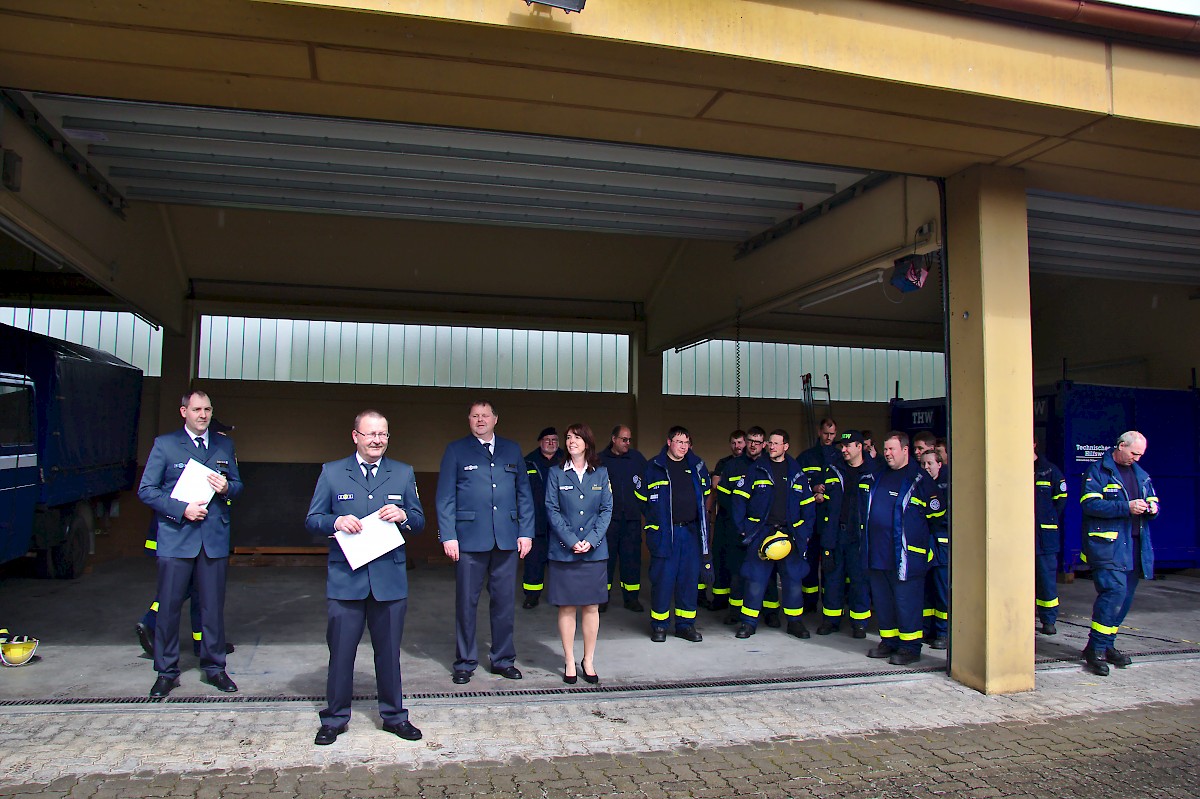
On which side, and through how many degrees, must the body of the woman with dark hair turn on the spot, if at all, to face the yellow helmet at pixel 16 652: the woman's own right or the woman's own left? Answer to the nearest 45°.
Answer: approximately 90° to the woman's own right

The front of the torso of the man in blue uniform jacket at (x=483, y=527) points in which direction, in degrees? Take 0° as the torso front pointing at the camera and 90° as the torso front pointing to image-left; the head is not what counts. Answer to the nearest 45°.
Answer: approximately 0°

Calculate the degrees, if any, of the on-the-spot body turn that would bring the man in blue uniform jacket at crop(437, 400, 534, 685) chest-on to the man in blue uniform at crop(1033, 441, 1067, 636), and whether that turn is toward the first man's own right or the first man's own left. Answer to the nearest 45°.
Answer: approximately 90° to the first man's own left

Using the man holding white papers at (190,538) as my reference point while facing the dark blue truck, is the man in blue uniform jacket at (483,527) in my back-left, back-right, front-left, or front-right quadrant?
back-right

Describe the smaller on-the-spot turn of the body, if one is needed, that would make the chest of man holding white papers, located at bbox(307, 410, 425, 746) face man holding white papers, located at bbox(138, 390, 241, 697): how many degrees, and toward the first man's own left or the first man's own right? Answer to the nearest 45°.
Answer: approximately 135° to the first man's own right

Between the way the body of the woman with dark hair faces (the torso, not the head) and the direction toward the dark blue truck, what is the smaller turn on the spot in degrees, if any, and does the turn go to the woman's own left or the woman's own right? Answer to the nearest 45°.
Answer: approximately 135° to the woman's own right

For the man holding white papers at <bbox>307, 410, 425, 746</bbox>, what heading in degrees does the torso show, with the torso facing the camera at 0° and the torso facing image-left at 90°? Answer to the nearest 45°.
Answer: approximately 0°

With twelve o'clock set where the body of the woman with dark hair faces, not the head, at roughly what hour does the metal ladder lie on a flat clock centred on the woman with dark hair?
The metal ladder is roughly at 7 o'clock from the woman with dark hair.
